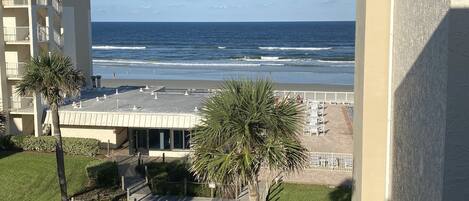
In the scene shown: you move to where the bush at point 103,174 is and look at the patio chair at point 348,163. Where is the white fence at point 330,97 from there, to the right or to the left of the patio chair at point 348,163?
left

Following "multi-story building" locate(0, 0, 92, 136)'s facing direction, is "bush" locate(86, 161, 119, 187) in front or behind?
in front

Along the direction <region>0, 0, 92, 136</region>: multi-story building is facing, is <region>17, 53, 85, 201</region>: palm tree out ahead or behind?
ahead

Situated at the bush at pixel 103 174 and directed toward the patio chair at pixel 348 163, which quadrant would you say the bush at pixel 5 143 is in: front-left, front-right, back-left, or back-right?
back-left

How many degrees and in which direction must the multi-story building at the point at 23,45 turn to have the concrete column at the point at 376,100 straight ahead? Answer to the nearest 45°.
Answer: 0° — it already faces it

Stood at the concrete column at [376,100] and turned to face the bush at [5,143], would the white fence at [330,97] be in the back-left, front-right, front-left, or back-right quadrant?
front-right
